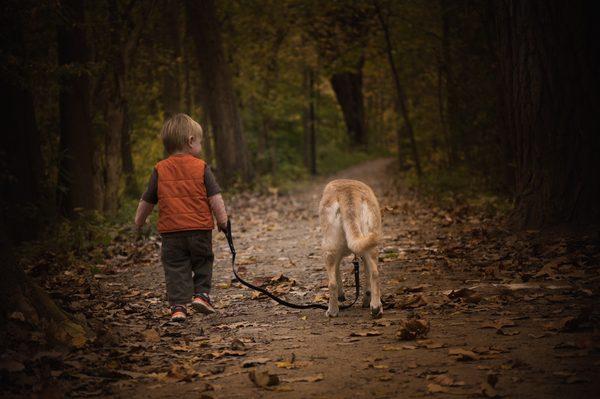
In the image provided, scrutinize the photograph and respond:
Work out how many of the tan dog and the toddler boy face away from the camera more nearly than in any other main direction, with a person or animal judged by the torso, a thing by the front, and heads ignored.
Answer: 2

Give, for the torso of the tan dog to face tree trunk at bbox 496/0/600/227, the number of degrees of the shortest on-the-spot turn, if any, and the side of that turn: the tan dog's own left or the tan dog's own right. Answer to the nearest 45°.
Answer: approximately 45° to the tan dog's own right

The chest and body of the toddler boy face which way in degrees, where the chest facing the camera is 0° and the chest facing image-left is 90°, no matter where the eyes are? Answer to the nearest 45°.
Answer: approximately 180°

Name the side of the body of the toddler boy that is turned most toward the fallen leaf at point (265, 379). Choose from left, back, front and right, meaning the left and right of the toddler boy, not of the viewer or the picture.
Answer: back

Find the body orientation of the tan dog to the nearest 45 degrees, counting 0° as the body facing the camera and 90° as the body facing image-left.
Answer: approximately 180°

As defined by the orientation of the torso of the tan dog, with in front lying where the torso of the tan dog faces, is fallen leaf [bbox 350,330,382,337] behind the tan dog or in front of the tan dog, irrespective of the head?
behind

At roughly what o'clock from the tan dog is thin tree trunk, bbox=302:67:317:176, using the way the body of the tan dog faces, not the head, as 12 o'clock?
The thin tree trunk is roughly at 12 o'clock from the tan dog.

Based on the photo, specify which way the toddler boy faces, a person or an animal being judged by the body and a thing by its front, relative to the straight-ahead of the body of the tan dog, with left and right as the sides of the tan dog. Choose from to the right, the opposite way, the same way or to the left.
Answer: the same way

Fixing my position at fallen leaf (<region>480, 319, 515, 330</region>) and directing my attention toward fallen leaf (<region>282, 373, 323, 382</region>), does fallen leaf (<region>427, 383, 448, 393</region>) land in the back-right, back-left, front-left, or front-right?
front-left

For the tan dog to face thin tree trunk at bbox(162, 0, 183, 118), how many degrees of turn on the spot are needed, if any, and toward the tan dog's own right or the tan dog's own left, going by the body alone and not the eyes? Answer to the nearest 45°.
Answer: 0° — it already faces it

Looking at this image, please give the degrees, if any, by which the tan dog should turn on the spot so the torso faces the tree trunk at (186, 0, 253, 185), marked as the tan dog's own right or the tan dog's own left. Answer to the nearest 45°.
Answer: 0° — it already faces it

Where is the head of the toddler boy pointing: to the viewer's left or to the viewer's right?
to the viewer's right

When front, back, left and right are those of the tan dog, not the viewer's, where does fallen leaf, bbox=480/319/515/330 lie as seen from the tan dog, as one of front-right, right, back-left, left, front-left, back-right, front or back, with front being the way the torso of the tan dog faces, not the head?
back-right
